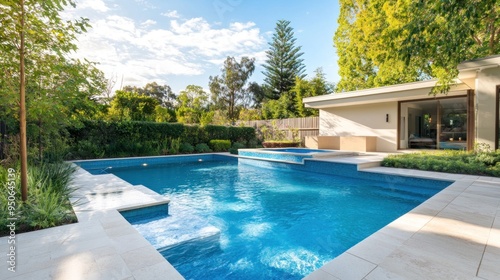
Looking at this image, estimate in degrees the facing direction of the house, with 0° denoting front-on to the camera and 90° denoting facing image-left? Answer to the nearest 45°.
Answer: approximately 45°

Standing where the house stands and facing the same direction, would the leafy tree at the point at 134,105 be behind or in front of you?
in front

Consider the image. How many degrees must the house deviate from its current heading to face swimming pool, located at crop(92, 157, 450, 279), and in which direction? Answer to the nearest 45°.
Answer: approximately 45° to its left

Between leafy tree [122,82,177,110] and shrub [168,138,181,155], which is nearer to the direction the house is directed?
the shrub

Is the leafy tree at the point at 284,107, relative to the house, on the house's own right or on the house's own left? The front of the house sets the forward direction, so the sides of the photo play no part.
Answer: on the house's own right

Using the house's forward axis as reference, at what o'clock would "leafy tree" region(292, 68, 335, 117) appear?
The leafy tree is roughly at 3 o'clock from the house.

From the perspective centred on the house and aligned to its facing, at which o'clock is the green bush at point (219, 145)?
The green bush is roughly at 1 o'clock from the house.

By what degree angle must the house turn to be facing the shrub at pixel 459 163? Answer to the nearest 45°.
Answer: approximately 45° to its left

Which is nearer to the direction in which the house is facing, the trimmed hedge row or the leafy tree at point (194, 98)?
the trimmed hedge row

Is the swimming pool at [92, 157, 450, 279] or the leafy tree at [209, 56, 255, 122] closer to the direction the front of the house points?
the swimming pool

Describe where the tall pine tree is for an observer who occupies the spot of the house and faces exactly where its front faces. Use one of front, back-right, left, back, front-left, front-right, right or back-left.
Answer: right

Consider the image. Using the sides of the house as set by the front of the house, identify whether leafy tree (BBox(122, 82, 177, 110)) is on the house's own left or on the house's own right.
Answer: on the house's own right

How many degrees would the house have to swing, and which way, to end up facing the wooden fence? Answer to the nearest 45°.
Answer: approximately 45° to its right

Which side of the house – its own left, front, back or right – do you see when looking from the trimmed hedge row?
front
